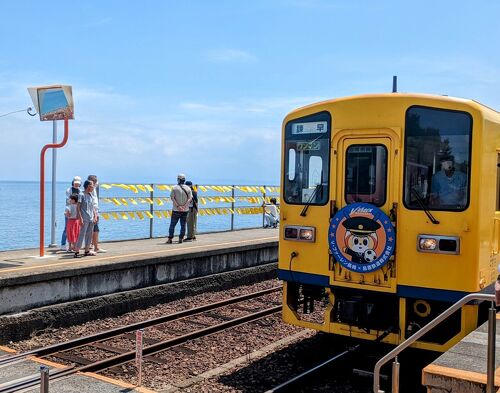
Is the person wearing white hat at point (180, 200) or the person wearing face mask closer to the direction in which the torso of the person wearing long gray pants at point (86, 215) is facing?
the person wearing face mask

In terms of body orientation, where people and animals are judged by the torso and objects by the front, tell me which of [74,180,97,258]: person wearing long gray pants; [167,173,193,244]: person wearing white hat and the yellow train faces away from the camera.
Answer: the person wearing white hat

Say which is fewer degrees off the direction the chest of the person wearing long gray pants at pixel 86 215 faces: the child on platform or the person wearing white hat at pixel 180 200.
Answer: the person wearing white hat

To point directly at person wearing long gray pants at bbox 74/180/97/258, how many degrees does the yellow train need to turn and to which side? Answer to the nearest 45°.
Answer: approximately 90° to its right

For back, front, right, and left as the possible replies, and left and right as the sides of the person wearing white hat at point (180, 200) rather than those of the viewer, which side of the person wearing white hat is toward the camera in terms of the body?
back

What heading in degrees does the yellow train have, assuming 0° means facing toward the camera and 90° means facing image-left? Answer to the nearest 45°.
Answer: approximately 45°

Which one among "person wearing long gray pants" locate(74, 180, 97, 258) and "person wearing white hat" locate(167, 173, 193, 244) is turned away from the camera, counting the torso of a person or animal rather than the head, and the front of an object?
the person wearing white hat

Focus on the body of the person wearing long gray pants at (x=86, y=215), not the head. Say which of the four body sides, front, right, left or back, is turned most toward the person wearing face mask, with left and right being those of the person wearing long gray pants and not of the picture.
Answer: front

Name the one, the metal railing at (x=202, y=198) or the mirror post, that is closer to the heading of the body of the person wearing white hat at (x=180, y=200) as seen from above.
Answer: the metal railing

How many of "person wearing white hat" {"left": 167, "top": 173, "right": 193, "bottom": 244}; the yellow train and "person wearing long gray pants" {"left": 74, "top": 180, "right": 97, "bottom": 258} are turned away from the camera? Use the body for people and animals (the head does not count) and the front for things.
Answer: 1

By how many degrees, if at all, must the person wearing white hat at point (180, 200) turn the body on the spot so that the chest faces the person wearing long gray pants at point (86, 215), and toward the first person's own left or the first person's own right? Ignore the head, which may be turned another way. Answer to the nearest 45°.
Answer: approximately 135° to the first person's own left

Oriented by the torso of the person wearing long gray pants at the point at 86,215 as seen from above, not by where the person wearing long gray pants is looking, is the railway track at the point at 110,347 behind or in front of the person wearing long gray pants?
in front

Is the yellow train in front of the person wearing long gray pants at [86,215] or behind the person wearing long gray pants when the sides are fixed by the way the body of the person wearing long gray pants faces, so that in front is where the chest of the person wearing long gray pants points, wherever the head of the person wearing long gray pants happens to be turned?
in front
